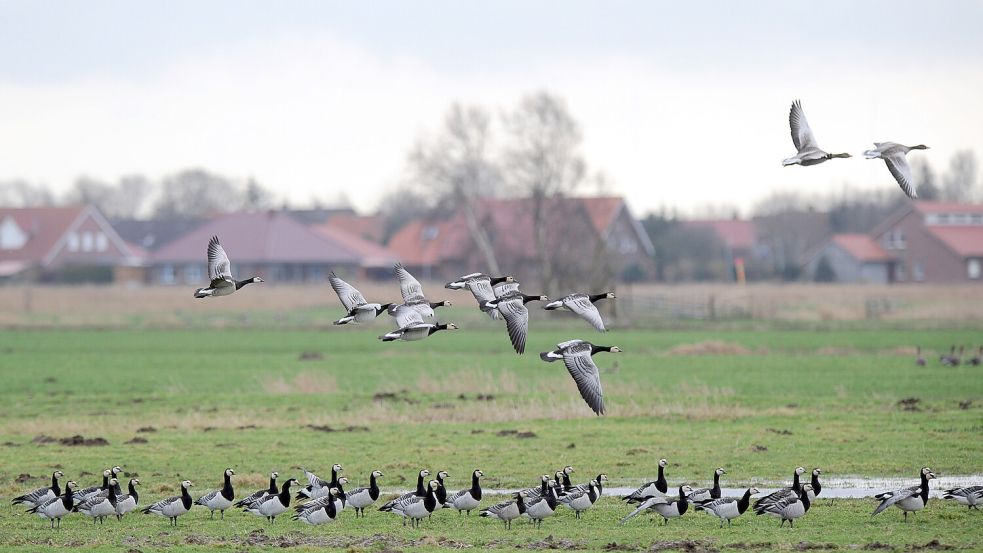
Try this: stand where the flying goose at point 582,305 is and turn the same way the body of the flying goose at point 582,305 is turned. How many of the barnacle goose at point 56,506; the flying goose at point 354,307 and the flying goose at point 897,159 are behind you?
2

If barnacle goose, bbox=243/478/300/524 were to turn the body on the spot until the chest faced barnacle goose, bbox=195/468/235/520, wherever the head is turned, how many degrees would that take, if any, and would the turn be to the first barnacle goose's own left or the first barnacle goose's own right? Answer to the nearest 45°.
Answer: approximately 180°

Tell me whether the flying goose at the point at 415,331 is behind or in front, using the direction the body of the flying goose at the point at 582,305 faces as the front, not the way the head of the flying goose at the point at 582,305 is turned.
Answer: behind

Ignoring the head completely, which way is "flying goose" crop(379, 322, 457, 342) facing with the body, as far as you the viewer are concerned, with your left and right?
facing to the right of the viewer

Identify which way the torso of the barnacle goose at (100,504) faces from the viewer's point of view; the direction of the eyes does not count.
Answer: to the viewer's right

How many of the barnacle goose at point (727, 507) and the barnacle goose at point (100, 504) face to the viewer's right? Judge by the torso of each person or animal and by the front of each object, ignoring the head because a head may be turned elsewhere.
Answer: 2

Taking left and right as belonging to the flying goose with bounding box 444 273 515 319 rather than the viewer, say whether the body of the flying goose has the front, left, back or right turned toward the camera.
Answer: right
